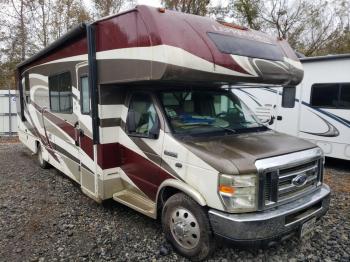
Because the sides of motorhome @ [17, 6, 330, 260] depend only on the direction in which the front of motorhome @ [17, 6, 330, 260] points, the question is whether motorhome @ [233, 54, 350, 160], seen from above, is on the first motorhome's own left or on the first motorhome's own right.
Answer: on the first motorhome's own left

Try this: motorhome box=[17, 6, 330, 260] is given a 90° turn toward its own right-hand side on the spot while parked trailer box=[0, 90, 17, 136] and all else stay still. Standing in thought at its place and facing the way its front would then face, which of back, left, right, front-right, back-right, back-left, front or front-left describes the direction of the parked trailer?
right
